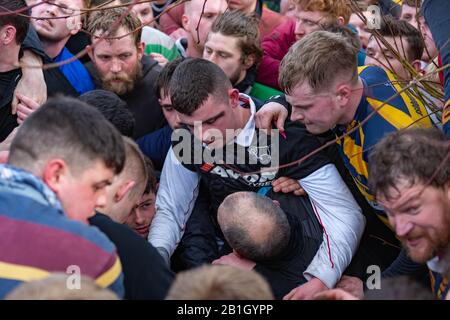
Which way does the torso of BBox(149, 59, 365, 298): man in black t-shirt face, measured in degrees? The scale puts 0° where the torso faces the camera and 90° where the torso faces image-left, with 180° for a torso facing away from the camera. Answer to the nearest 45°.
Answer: approximately 45°

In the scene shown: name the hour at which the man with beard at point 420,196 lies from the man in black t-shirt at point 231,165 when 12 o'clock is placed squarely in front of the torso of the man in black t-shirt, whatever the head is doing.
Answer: The man with beard is roughly at 9 o'clock from the man in black t-shirt.

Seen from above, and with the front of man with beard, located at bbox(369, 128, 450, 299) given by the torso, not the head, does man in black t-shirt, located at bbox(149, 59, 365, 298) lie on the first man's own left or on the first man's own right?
on the first man's own right

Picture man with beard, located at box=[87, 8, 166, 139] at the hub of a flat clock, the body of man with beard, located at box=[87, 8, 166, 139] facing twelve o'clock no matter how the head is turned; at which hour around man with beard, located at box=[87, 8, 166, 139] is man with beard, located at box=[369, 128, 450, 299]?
man with beard, located at box=[369, 128, 450, 299] is roughly at 11 o'clock from man with beard, located at box=[87, 8, 166, 139].

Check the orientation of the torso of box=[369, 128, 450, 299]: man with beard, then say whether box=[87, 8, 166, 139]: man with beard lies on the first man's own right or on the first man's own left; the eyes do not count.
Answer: on the first man's own right
